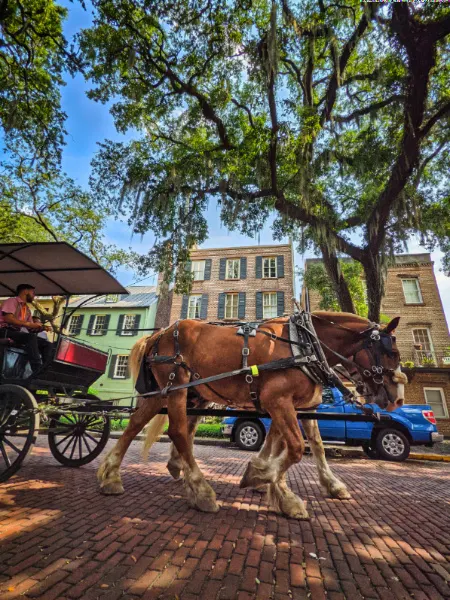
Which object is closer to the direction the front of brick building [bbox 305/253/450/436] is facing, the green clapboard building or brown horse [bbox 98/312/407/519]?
the brown horse

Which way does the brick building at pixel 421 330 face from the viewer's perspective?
toward the camera

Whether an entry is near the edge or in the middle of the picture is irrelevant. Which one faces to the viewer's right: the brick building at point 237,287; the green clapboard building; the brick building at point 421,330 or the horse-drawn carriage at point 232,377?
the horse-drawn carriage

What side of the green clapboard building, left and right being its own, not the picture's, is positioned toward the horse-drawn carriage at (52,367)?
front

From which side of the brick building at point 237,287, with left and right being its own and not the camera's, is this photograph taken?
front

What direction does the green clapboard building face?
toward the camera

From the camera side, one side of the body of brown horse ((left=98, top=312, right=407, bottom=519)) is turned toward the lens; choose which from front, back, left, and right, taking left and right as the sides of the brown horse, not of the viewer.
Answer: right

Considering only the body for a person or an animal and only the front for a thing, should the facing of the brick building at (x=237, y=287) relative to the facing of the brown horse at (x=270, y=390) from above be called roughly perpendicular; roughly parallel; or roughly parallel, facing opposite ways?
roughly perpendicular

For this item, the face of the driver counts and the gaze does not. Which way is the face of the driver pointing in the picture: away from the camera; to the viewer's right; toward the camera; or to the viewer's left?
to the viewer's right

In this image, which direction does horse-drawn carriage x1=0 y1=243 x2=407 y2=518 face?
to the viewer's right

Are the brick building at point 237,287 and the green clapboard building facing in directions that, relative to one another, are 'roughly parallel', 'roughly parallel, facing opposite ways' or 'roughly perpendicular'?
roughly parallel

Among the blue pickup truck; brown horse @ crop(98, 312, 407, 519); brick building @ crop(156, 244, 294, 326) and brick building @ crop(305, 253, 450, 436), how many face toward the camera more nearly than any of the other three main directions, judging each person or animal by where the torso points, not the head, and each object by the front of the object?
2
